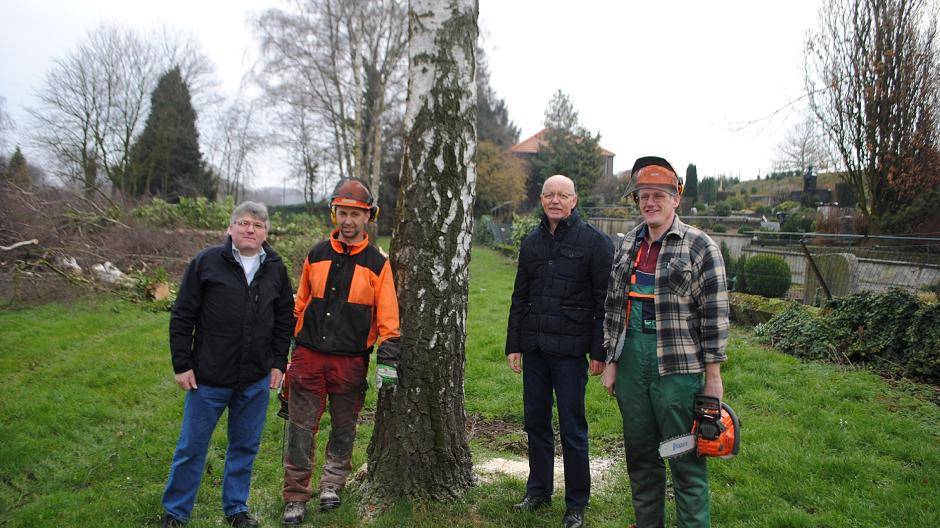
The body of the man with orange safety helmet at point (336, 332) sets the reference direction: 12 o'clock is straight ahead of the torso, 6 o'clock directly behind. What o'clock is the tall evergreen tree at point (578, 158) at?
The tall evergreen tree is roughly at 7 o'clock from the man with orange safety helmet.

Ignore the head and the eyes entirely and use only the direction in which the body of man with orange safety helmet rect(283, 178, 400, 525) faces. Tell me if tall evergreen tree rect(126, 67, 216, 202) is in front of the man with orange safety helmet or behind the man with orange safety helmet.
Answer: behind

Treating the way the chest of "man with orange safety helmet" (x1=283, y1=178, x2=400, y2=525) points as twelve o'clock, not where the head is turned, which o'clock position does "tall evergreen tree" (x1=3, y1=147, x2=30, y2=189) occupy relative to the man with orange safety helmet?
The tall evergreen tree is roughly at 5 o'clock from the man with orange safety helmet.

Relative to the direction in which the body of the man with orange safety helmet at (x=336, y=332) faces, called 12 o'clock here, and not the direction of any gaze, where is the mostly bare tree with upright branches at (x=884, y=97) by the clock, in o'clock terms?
The mostly bare tree with upright branches is roughly at 8 o'clock from the man with orange safety helmet.

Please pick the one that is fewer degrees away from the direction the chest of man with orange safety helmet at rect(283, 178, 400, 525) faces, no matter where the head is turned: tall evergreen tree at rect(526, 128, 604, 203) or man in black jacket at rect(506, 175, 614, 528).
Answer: the man in black jacket

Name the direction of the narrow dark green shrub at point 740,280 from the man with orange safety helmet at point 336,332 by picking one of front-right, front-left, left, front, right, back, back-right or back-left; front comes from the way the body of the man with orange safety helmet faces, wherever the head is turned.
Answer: back-left

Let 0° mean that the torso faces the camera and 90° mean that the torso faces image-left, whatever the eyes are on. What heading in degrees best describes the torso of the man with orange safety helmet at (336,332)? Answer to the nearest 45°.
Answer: approximately 0°

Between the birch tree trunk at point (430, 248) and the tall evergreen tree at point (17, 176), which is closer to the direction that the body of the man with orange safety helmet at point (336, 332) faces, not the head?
the birch tree trunk
